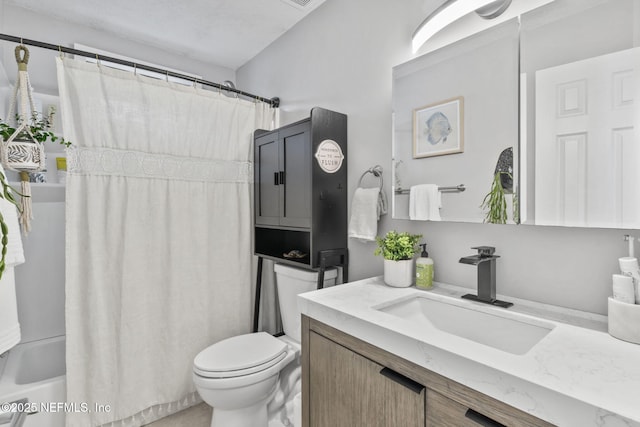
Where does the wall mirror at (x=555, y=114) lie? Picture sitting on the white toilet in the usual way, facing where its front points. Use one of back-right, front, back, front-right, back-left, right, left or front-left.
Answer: left

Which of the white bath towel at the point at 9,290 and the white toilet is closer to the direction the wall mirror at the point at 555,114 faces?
the white bath towel

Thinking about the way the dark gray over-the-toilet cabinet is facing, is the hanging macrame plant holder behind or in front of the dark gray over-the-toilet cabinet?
in front

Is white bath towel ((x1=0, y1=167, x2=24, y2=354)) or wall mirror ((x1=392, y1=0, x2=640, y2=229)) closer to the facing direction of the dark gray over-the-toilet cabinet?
the white bath towel

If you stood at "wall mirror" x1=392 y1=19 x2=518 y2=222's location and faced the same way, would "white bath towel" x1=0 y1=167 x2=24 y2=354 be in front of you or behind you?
in front

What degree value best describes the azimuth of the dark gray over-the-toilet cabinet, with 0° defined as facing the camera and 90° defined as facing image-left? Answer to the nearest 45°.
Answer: approximately 45°

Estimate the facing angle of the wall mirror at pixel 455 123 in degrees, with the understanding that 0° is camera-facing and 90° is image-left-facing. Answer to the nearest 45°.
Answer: approximately 45°

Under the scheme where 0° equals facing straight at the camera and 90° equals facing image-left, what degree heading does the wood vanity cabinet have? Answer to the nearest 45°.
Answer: approximately 45°

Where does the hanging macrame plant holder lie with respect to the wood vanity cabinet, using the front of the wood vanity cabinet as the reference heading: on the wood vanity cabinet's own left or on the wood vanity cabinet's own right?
on the wood vanity cabinet's own right

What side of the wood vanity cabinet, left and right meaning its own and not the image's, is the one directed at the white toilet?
right
